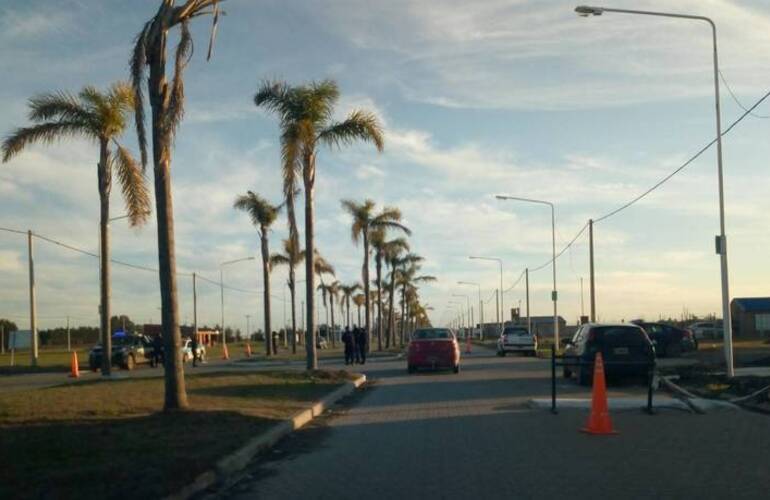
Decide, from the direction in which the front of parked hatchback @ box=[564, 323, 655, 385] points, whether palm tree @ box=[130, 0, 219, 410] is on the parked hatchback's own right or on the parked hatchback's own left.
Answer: on the parked hatchback's own left

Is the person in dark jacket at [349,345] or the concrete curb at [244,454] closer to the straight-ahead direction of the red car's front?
the person in dark jacket

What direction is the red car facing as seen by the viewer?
away from the camera

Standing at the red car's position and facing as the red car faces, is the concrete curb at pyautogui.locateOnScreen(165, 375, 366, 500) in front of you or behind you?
behind

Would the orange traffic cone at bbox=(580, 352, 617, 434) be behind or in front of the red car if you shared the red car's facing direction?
behind

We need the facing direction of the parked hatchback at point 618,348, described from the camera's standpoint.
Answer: facing away from the viewer and to the left of the viewer

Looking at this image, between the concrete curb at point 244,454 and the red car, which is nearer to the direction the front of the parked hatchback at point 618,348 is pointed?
the red car
